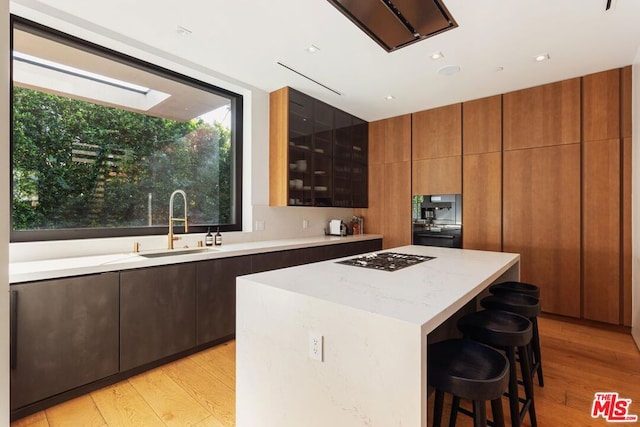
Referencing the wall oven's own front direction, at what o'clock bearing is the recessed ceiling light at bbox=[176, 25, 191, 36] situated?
The recessed ceiling light is roughly at 1 o'clock from the wall oven.

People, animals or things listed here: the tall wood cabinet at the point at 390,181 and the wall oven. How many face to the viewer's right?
0

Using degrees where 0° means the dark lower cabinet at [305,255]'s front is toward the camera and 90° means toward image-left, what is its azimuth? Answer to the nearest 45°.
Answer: approximately 315°

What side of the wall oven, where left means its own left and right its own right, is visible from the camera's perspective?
front

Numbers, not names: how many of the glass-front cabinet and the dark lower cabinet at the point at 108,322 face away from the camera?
0

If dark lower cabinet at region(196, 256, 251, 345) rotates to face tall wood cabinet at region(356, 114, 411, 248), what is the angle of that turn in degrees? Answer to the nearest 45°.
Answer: approximately 90° to its left

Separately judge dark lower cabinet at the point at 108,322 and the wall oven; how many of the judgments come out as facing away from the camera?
0

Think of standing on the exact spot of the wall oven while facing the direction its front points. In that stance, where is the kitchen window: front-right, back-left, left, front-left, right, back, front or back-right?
front-right

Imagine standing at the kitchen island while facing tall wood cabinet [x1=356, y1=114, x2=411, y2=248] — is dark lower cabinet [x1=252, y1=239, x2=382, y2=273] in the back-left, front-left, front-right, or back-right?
front-left

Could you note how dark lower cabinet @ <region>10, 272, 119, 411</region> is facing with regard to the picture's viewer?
facing the viewer and to the right of the viewer

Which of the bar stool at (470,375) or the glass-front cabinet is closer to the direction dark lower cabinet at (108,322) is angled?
the bar stool

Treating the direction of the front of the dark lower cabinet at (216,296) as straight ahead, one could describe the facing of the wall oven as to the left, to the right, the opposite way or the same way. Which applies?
to the right

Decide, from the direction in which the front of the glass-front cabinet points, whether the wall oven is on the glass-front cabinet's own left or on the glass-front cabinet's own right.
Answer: on the glass-front cabinet's own left

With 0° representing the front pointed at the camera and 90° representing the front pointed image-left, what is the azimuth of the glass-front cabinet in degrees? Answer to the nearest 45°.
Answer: approximately 315°

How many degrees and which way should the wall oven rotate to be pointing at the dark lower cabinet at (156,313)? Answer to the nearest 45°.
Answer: approximately 45° to its right

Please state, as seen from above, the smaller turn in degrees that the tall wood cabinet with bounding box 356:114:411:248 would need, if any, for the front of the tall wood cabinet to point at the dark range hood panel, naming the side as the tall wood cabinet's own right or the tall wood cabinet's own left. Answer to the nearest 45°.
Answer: approximately 45° to the tall wood cabinet's own left
